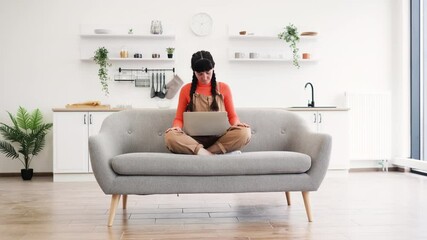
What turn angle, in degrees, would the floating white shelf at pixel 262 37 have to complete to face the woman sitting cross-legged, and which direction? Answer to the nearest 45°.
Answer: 0° — it already faces them

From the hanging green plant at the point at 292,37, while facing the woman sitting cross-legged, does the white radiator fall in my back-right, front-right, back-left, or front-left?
back-left

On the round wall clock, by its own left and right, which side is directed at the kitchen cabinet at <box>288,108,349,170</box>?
left

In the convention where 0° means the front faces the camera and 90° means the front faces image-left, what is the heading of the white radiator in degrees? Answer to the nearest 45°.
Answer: approximately 0°

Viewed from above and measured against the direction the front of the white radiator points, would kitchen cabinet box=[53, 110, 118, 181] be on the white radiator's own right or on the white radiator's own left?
on the white radiator's own right

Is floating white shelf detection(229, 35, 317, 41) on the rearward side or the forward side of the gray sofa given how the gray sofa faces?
on the rearward side

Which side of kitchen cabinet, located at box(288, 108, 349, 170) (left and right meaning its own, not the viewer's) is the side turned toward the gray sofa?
front

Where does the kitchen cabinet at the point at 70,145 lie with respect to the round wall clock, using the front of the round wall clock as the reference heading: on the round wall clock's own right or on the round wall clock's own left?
on the round wall clock's own right
